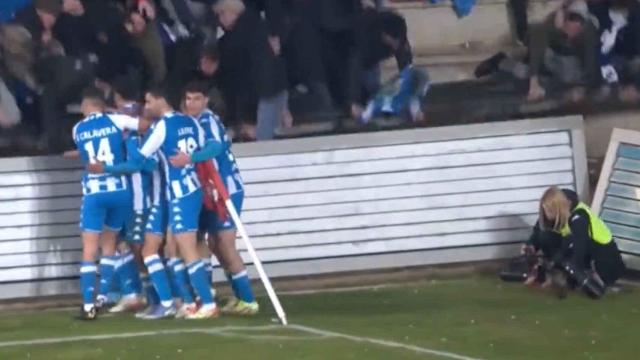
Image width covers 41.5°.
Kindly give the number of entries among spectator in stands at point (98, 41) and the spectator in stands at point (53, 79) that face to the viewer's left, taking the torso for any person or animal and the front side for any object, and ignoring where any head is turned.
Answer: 0

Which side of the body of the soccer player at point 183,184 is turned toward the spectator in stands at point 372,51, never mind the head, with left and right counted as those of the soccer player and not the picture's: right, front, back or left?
right

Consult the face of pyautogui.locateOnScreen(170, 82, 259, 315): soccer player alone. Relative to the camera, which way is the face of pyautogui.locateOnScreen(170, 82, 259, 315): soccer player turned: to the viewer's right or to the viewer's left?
to the viewer's left

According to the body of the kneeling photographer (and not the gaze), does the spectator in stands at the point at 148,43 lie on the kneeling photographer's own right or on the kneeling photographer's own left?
on the kneeling photographer's own right

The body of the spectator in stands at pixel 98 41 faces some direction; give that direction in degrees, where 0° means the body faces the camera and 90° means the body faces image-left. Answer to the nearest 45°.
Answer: approximately 315°

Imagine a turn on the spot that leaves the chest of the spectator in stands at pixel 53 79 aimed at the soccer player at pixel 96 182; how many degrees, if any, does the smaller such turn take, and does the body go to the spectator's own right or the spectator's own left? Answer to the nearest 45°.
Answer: approximately 45° to the spectator's own right
